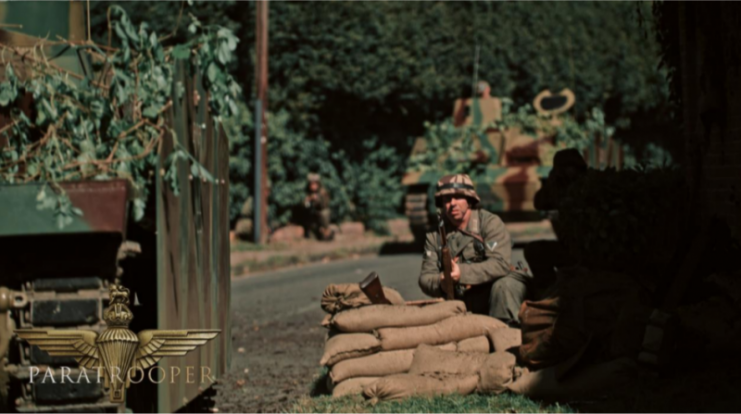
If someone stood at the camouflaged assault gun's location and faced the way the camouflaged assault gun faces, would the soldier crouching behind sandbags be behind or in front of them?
in front

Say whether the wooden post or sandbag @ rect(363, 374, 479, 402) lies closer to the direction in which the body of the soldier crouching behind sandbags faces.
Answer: the sandbag

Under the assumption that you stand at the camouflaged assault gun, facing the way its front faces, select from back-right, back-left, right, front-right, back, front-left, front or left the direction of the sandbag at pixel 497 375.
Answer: front

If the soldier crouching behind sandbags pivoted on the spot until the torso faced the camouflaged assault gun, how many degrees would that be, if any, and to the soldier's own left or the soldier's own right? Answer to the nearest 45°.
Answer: approximately 135° to the soldier's own right

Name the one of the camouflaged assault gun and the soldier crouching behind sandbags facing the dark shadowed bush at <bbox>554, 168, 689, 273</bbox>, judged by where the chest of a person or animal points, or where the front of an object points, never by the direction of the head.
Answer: the camouflaged assault gun

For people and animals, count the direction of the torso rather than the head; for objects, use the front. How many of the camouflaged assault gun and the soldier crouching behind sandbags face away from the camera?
0

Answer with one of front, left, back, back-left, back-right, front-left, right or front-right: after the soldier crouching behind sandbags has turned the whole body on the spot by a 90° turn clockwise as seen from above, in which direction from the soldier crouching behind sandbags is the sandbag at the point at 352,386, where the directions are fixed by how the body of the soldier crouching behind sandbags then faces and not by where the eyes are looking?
left

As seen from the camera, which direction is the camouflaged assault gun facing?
toward the camera

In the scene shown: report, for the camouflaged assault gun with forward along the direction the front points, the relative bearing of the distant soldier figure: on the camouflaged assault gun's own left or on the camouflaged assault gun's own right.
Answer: on the camouflaged assault gun's own right

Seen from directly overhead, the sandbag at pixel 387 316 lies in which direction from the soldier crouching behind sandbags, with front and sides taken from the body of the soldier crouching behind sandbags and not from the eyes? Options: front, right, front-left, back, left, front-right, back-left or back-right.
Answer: front

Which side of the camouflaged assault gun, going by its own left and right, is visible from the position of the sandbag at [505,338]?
front

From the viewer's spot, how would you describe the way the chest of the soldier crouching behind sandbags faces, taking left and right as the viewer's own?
facing the viewer and to the left of the viewer

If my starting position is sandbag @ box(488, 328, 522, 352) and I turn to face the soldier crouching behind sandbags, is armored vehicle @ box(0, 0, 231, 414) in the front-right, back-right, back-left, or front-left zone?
back-left

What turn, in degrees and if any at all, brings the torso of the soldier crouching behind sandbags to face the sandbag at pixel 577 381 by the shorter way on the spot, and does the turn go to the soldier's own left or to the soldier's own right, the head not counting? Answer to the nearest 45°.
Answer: approximately 90° to the soldier's own left

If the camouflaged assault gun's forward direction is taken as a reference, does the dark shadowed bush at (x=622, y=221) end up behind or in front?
in front

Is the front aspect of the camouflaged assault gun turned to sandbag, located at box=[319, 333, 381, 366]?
yes

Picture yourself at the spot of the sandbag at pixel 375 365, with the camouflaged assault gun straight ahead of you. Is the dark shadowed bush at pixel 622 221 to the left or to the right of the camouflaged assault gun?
right

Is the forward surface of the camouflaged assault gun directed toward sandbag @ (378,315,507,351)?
yes

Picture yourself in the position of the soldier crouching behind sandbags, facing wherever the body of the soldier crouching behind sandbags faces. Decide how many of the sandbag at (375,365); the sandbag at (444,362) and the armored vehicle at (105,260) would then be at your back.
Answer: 0
